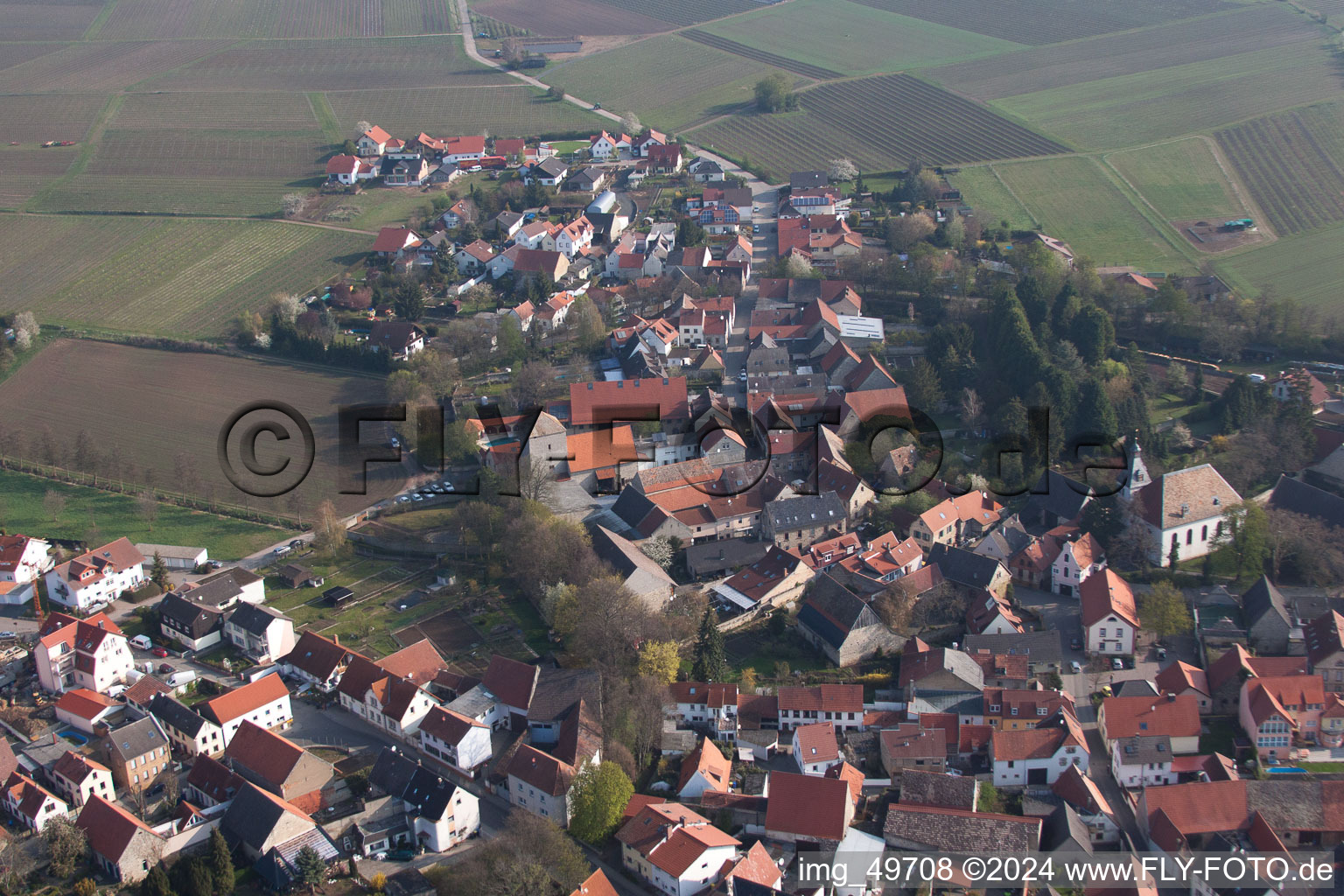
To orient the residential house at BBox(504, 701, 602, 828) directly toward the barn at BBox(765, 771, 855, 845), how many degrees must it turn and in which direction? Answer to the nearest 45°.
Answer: approximately 135° to its left

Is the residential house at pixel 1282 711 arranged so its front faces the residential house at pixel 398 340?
no

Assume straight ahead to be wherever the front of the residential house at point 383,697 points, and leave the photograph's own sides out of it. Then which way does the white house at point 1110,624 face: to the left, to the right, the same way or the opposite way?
the same way

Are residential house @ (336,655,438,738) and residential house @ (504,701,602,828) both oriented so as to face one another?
no

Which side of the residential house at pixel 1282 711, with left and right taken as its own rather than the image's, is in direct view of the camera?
front

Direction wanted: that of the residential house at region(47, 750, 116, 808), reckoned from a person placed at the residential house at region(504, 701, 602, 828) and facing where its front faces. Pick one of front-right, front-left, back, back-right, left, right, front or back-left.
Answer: front-right

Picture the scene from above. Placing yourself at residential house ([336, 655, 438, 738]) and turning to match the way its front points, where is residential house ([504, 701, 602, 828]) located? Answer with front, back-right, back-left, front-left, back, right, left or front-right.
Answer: left

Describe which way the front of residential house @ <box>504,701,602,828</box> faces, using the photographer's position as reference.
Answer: facing the viewer and to the left of the viewer

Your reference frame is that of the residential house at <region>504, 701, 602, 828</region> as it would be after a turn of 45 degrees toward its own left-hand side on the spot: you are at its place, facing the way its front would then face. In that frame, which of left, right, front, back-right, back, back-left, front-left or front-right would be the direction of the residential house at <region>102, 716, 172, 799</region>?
right

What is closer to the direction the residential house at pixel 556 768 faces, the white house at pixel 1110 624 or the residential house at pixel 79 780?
the residential house

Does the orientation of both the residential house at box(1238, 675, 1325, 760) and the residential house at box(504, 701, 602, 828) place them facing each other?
no

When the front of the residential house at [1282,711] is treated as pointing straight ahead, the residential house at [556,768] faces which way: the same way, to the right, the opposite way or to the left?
the same way

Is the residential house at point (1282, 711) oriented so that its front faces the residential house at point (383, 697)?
no

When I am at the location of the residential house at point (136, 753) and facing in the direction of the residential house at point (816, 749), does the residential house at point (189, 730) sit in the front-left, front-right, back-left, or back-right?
front-left

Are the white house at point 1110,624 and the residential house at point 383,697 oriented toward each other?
no

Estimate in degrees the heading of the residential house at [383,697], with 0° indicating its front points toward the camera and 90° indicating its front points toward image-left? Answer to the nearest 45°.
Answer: approximately 45°

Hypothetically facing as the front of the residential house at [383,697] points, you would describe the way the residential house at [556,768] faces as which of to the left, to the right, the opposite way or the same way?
the same way

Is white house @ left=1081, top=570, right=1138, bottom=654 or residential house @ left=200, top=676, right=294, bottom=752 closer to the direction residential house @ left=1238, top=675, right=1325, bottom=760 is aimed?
the residential house
